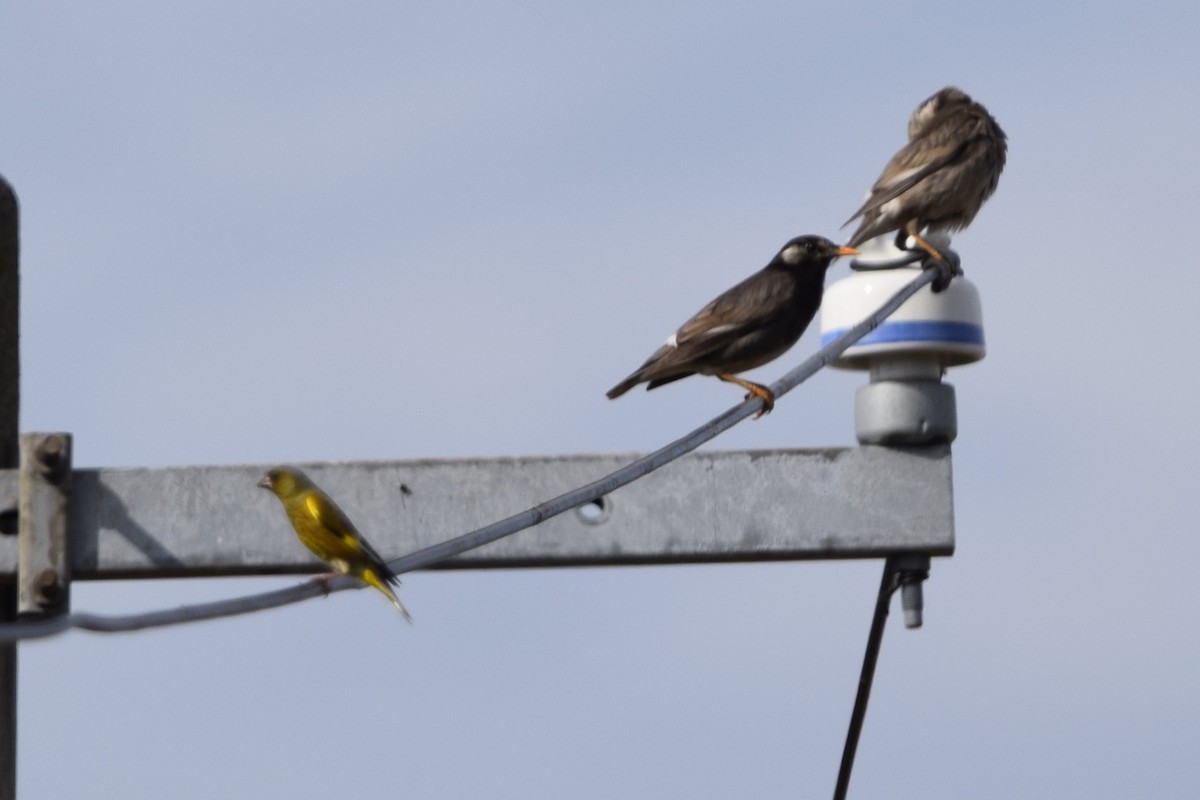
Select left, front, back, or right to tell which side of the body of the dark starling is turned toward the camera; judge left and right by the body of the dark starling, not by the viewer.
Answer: right

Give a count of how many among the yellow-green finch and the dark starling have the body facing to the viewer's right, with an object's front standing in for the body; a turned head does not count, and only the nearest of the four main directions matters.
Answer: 1

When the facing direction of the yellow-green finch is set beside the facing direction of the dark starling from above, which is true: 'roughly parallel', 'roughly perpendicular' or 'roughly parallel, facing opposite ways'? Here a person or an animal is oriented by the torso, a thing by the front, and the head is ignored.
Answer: roughly parallel, facing opposite ways

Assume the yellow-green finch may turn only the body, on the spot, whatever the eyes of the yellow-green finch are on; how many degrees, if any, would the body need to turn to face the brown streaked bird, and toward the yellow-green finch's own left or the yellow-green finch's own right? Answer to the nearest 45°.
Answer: approximately 135° to the yellow-green finch's own right

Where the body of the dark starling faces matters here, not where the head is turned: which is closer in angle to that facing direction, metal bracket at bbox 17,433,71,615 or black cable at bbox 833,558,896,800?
the black cable

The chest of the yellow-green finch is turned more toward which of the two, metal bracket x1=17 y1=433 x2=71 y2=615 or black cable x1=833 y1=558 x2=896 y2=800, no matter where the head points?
the metal bracket

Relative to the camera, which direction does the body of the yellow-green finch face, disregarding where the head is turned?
to the viewer's left
